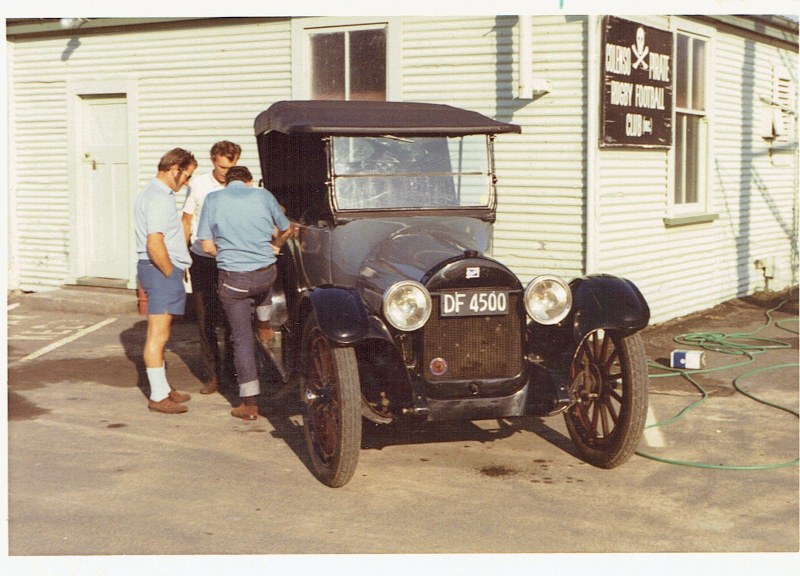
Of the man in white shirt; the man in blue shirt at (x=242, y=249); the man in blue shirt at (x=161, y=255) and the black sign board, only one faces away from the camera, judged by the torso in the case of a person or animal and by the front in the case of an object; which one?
the man in blue shirt at (x=242, y=249)

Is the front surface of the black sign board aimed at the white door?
no

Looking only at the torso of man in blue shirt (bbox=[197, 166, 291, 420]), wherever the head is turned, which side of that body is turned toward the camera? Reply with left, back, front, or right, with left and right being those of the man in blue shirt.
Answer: back

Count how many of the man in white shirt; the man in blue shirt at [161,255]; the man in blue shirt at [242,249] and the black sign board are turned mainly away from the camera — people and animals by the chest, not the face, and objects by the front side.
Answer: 1

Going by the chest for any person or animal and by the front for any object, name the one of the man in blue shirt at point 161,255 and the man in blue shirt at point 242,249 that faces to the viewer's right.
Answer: the man in blue shirt at point 161,255

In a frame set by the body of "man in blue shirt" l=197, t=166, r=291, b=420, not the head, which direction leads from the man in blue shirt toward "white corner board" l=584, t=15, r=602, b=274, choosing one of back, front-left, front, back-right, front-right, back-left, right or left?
front-right

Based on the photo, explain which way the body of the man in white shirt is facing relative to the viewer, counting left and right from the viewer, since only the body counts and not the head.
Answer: facing the viewer and to the right of the viewer

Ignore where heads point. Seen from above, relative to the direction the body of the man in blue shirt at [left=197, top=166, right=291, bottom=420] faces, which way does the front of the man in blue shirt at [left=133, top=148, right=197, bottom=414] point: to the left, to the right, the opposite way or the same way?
to the right

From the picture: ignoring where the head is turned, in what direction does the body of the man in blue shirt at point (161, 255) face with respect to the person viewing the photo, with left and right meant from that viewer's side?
facing to the right of the viewer

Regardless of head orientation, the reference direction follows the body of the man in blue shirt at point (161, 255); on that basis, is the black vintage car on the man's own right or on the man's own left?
on the man's own right

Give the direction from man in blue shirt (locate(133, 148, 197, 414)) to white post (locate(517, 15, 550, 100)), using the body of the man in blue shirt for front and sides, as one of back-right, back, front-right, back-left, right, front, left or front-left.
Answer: front-left

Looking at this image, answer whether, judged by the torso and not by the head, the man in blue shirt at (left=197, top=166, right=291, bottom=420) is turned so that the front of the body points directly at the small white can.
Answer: no
